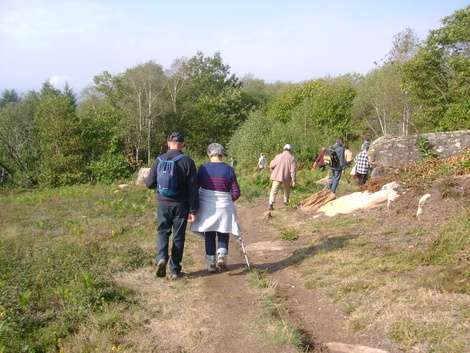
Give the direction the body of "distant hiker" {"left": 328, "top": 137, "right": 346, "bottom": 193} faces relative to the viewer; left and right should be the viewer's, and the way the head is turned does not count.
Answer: facing away from the viewer and to the right of the viewer

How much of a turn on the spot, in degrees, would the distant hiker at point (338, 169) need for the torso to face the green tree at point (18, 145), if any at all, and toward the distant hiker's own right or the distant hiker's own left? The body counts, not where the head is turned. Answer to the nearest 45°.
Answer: approximately 90° to the distant hiker's own left

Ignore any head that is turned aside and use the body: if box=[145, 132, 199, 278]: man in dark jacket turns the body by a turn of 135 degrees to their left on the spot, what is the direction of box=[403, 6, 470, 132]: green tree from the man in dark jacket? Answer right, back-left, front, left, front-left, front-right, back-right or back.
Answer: back

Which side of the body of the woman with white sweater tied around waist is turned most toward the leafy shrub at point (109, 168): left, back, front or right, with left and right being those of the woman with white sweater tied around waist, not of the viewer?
front

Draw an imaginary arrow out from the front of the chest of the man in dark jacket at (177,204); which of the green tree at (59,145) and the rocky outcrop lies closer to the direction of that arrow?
the green tree

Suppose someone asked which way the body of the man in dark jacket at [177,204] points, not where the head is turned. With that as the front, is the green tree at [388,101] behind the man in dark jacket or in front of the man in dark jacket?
in front

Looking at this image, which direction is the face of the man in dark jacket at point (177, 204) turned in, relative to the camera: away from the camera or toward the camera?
away from the camera

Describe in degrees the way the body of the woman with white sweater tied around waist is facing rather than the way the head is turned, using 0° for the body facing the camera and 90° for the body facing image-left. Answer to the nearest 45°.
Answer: approximately 180°

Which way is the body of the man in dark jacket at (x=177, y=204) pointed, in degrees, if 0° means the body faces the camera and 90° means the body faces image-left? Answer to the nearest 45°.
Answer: approximately 180°

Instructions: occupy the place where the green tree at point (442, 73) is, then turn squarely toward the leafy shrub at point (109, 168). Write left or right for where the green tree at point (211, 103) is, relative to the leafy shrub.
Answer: right

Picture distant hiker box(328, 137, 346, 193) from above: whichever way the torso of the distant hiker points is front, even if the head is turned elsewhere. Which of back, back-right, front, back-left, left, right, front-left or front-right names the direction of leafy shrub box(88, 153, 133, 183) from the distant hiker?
left

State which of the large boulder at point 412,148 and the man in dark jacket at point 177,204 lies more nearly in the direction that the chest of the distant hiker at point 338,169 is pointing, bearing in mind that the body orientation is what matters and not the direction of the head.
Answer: the large boulder

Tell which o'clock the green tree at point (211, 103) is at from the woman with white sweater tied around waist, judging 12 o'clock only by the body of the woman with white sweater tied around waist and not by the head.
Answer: The green tree is roughly at 12 o'clock from the woman with white sweater tied around waist.

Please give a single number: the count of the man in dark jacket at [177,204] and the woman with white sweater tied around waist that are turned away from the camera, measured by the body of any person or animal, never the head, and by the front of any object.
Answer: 2
